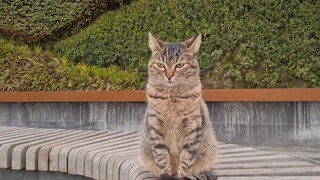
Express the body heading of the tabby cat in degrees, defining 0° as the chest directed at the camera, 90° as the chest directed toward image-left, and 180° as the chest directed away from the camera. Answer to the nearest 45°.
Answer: approximately 0°

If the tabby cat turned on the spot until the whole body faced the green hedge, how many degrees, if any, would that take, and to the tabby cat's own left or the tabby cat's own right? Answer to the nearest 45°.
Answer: approximately 180°

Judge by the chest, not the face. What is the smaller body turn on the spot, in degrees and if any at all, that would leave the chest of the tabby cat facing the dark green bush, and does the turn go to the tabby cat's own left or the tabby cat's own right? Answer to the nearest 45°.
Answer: approximately 135° to the tabby cat's own right
